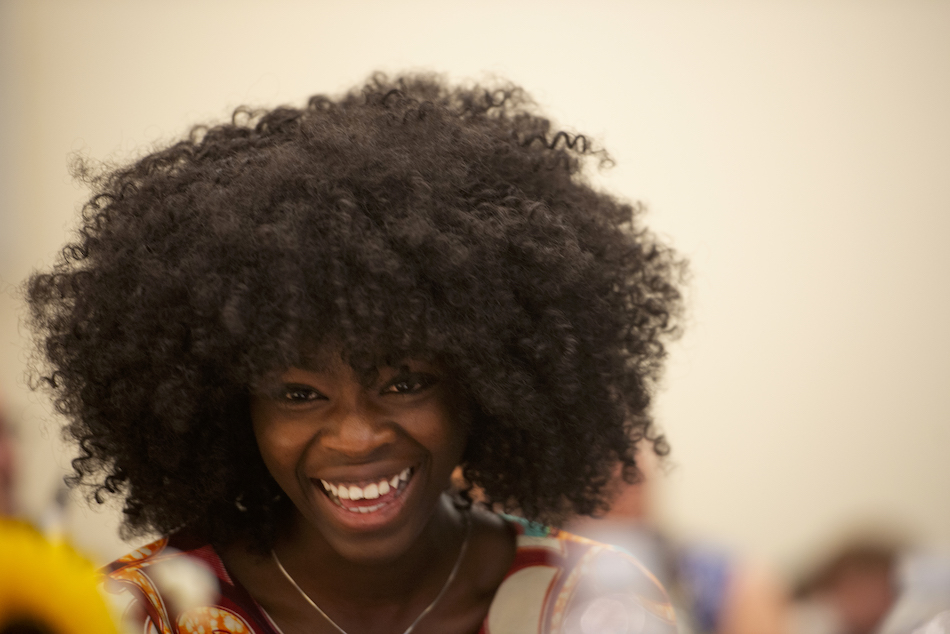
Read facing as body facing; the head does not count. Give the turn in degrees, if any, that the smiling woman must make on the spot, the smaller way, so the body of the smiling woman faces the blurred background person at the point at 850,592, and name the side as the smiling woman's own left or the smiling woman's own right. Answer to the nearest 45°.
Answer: approximately 135° to the smiling woman's own left

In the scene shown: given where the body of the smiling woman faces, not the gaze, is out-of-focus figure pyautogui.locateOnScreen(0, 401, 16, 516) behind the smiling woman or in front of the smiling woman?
behind

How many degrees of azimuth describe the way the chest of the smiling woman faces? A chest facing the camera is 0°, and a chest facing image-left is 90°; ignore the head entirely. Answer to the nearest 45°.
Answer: approximately 0°

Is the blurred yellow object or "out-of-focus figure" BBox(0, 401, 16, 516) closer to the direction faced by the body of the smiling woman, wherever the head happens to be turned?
the blurred yellow object

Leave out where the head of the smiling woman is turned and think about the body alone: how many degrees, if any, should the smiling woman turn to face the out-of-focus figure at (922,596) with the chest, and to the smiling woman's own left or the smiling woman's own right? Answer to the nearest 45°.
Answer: approximately 135° to the smiling woman's own left
